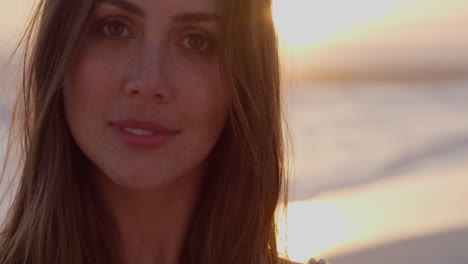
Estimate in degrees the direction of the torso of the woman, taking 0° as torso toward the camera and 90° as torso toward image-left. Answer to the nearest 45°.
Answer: approximately 0°
